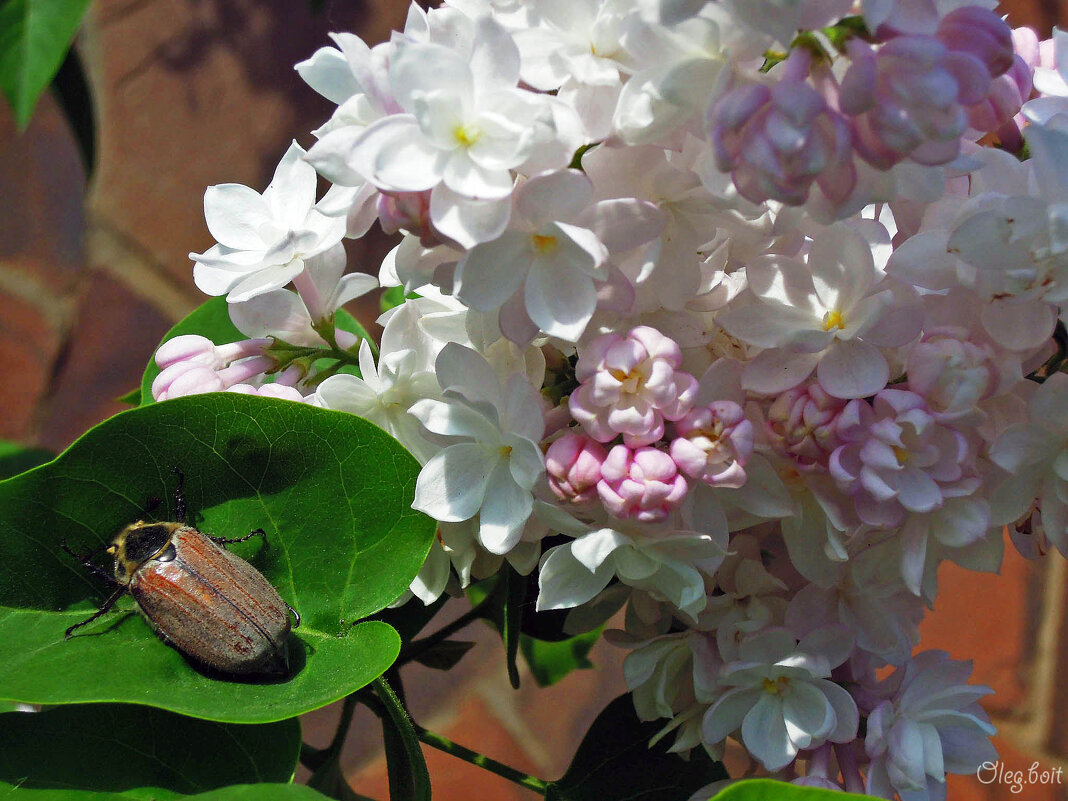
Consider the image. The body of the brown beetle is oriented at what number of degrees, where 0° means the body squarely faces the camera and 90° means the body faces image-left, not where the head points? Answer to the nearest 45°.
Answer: approximately 135°
